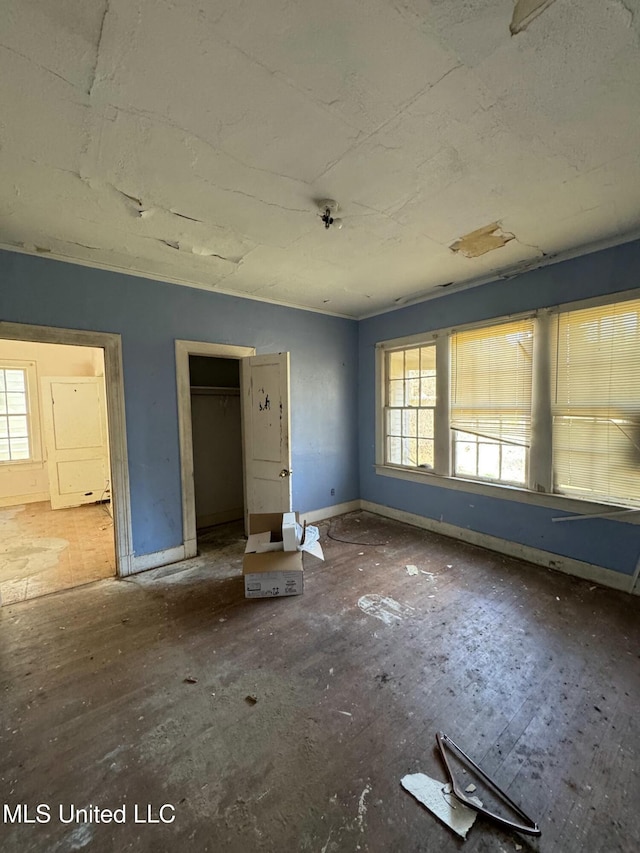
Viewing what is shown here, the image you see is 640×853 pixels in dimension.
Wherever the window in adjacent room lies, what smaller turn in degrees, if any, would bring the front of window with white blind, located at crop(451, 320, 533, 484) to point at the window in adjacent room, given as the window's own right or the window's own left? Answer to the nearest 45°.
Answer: approximately 45° to the window's own right

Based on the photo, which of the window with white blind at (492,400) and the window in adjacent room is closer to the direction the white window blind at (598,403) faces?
the window in adjacent room

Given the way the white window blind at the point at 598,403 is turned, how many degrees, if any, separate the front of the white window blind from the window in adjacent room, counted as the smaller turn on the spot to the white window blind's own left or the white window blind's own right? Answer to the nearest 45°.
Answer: approximately 45° to the white window blind's own right

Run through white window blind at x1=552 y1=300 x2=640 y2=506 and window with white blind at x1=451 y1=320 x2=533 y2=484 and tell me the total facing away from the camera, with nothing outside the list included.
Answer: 0

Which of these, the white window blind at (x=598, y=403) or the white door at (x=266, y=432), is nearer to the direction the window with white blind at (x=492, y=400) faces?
the white door

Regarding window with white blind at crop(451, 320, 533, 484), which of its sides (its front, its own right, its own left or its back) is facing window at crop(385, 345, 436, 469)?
right

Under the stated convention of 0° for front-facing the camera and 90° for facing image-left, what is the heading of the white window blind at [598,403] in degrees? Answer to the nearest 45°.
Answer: approximately 45°

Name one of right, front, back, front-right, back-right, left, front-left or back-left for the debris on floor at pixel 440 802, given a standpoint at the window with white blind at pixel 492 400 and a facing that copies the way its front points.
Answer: front-left

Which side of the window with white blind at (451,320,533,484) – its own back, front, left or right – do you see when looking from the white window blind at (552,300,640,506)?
left

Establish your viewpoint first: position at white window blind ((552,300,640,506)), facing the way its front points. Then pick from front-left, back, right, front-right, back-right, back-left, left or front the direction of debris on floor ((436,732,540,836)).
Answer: front-left

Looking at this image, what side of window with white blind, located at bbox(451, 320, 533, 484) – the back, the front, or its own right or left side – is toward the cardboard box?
front

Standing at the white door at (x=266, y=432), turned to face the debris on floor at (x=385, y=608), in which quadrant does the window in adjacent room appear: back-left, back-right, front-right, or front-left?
back-right

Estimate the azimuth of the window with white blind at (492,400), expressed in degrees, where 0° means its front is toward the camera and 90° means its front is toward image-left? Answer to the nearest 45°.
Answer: approximately 45°

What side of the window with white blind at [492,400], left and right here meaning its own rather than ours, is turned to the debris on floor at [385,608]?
front

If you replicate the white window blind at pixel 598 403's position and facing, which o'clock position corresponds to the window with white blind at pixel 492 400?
the window with white blind at pixel 492 400 is roughly at 2 o'clock from the white window blind at pixel 598 403.
